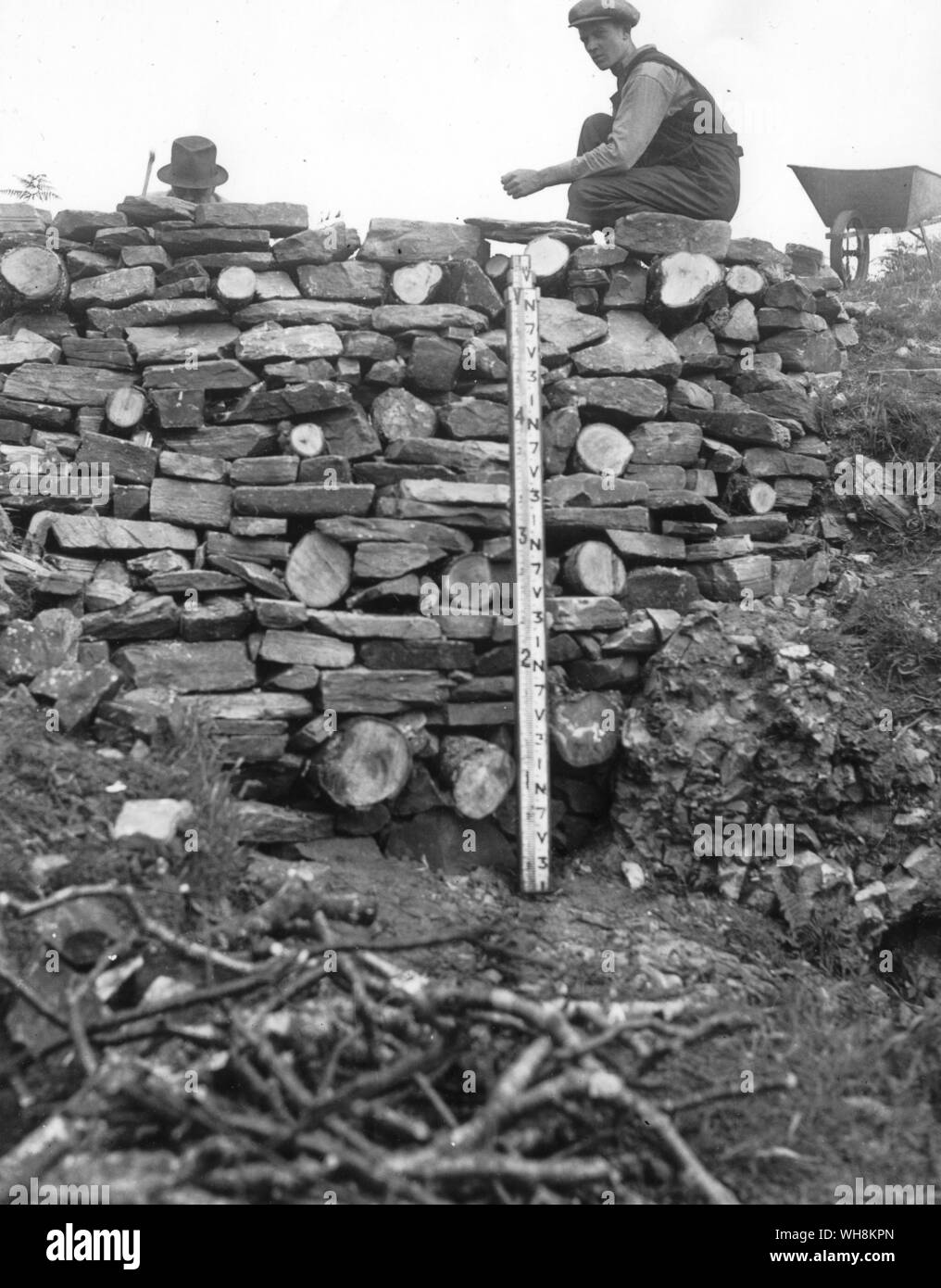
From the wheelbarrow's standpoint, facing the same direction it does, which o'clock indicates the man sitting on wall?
The man sitting on wall is roughly at 11 o'clock from the wheelbarrow.

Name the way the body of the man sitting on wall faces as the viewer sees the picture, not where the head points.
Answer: to the viewer's left

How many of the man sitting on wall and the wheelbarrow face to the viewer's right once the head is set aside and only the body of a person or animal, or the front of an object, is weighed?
0

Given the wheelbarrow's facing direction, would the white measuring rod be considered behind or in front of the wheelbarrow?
in front
